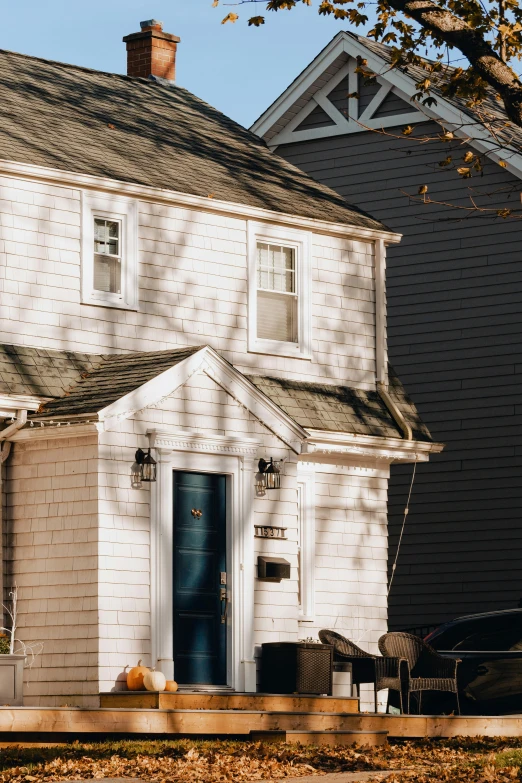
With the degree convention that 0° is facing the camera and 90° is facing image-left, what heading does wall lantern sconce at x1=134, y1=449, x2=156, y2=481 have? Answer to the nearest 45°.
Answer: approximately 315°

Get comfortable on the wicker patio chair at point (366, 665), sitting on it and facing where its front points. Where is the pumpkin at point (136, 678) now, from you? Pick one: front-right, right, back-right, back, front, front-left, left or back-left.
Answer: right

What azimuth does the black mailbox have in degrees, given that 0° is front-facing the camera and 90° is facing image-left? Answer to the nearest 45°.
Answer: approximately 315°

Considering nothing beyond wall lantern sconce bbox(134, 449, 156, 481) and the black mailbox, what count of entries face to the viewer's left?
0

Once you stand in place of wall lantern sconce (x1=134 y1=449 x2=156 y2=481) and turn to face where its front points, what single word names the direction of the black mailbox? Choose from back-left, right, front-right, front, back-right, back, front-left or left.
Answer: left

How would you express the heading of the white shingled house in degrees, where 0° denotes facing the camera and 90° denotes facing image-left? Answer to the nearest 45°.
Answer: approximately 315°

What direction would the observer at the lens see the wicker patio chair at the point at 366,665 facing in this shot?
facing the viewer and to the right of the viewer

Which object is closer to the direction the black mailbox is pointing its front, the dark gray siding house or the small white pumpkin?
the small white pumpkin

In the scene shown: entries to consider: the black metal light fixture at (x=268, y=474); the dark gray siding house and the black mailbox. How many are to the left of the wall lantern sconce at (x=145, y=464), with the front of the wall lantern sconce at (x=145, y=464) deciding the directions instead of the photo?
3

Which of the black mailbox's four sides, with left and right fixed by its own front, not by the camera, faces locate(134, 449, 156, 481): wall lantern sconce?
right
